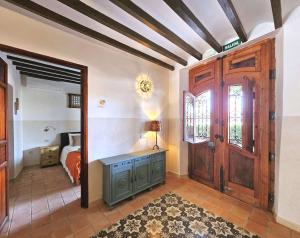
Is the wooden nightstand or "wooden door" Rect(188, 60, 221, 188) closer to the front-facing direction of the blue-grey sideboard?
the wooden door

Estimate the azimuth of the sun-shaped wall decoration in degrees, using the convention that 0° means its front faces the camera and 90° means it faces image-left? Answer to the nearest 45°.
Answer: approximately 315°

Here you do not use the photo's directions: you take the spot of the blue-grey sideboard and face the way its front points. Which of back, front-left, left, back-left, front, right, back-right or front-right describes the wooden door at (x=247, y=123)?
front-left

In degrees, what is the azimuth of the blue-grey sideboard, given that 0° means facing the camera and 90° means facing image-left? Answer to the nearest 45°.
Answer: approximately 315°

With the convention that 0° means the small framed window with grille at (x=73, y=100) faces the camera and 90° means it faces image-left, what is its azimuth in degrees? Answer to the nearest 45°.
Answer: approximately 0°

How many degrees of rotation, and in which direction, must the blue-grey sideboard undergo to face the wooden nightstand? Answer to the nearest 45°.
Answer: approximately 180°

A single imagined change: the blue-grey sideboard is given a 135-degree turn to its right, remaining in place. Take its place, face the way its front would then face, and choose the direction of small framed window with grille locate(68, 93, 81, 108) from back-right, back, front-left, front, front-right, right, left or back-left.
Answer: front-right

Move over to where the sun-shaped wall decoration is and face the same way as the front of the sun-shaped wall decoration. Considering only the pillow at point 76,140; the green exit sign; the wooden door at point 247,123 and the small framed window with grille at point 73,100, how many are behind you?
2
